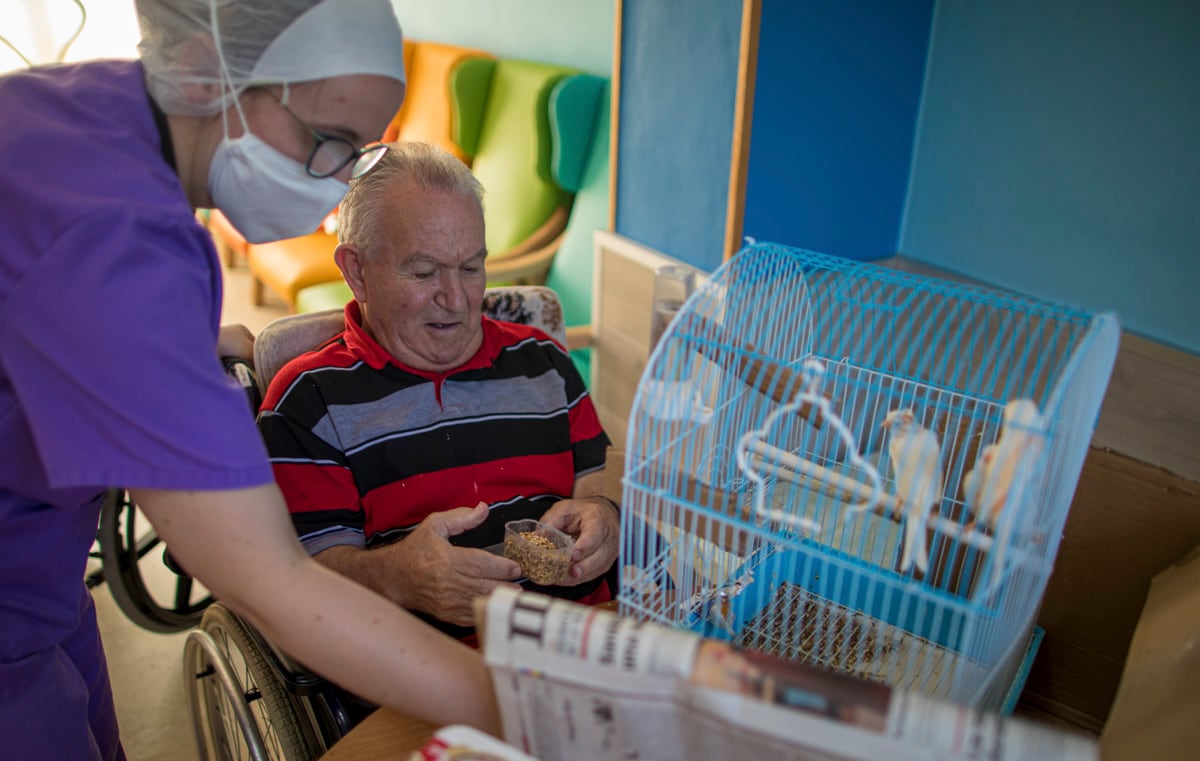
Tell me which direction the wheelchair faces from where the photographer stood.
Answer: facing the viewer and to the right of the viewer

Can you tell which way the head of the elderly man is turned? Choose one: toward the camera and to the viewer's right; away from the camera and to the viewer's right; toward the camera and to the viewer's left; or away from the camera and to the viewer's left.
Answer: toward the camera and to the viewer's right

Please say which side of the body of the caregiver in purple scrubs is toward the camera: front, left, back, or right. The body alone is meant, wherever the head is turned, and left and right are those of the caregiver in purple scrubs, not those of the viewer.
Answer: right

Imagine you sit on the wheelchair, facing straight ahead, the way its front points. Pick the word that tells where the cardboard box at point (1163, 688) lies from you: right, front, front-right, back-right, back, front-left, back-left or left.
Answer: front

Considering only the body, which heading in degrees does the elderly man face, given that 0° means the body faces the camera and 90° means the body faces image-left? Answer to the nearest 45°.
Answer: approximately 315°

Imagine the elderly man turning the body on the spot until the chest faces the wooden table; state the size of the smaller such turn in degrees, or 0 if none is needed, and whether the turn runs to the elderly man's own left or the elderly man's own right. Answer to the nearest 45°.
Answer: approximately 45° to the elderly man's own right
